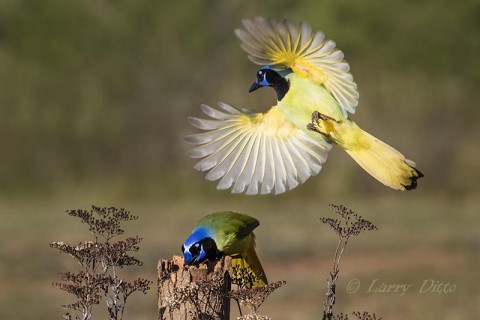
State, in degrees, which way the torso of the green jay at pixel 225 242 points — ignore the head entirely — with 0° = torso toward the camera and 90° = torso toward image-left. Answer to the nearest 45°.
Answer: approximately 45°
